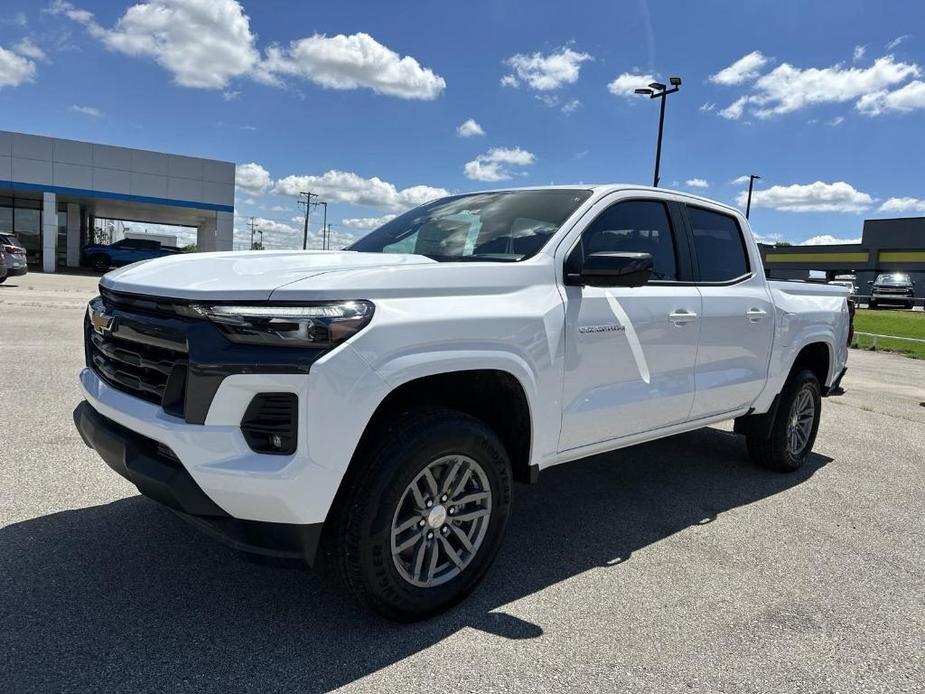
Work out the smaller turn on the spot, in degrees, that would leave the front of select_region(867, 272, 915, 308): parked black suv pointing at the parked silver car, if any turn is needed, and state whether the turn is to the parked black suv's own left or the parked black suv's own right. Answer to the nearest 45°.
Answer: approximately 45° to the parked black suv's own right

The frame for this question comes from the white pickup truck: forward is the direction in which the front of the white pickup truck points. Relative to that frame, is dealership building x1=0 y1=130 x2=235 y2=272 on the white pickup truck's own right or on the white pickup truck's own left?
on the white pickup truck's own right

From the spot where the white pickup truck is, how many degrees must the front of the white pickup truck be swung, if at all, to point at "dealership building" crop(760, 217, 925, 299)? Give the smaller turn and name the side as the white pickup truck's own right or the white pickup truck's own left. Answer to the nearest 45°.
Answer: approximately 180°

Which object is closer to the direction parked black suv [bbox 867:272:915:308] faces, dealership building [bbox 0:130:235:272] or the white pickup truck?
the white pickup truck

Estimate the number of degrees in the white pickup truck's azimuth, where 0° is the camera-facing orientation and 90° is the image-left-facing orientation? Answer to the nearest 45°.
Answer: approximately 45°

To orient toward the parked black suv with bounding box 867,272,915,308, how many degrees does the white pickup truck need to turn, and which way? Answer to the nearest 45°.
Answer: approximately 180°

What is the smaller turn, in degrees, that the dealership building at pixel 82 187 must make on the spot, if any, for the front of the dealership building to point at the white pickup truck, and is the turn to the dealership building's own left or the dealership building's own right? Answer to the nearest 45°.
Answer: approximately 45° to the dealership building's own right

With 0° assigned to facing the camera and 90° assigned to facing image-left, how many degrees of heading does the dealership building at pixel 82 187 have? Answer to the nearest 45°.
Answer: approximately 315°

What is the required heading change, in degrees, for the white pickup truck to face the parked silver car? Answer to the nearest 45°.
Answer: approximately 90° to its right

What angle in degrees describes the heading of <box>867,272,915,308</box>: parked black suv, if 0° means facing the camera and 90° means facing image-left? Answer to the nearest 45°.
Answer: approximately 0°

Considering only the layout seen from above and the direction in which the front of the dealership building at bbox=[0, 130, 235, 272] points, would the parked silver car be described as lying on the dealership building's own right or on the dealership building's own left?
on the dealership building's own right
